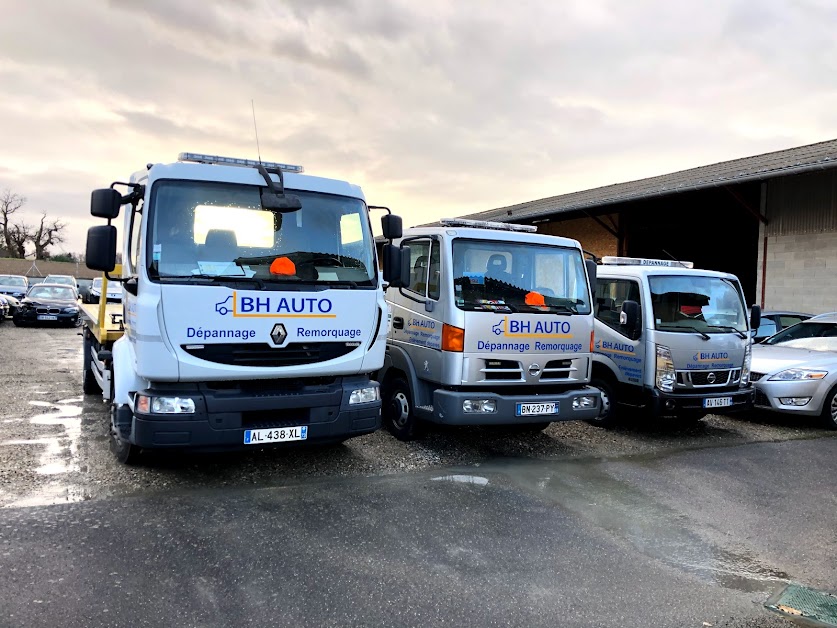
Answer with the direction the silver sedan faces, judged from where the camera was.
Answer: facing the viewer and to the left of the viewer

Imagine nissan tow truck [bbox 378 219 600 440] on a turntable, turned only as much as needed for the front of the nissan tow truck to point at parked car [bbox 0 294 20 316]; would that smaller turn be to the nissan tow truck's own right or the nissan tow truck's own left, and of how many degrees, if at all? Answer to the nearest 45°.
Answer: approximately 180°

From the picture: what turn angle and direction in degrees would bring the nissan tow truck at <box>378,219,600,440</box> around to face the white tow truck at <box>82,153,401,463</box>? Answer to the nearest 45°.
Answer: approximately 90° to its right

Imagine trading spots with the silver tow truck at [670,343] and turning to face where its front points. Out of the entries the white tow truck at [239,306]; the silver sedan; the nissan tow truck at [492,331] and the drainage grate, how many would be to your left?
1

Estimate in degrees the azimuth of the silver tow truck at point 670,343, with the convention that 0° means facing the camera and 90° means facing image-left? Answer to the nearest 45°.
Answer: approximately 315°

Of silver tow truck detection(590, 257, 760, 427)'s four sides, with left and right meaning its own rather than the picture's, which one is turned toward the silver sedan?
left

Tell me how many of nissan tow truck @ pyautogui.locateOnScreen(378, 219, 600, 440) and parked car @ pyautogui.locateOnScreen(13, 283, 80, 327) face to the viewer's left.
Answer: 0

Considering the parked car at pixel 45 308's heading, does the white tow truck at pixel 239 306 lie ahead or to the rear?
ahead

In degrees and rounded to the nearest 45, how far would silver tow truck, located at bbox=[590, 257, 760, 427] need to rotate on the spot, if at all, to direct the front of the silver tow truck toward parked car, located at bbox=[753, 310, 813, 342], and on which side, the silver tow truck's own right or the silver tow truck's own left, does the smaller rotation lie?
approximately 135° to the silver tow truck's own left

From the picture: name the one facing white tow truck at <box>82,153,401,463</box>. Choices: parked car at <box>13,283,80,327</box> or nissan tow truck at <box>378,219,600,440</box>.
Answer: the parked car

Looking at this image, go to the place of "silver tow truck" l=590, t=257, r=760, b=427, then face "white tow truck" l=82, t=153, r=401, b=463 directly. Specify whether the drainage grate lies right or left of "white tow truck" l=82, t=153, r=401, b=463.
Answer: left

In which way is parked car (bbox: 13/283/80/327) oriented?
toward the camera

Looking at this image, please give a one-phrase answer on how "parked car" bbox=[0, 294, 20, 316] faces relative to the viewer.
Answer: facing the viewer and to the right of the viewer
